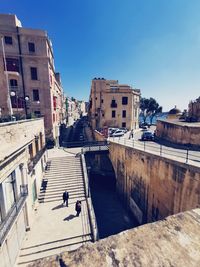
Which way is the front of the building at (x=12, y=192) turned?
to the viewer's right

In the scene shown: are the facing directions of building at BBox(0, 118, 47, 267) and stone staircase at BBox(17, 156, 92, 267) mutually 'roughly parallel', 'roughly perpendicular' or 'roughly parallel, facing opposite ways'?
roughly perpendicular

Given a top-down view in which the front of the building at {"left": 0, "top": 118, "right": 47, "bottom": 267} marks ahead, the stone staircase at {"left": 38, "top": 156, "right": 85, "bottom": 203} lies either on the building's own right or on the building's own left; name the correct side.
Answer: on the building's own left

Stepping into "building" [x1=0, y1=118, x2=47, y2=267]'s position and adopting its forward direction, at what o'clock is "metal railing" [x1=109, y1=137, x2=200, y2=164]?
The metal railing is roughly at 12 o'clock from the building.

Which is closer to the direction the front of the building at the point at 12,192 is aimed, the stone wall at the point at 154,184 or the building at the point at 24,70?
the stone wall
